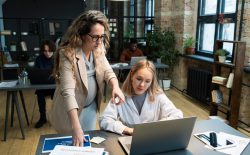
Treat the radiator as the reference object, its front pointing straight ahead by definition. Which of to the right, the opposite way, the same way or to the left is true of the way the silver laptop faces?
to the right

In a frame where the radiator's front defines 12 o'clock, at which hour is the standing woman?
The standing woman is roughly at 11 o'clock from the radiator.

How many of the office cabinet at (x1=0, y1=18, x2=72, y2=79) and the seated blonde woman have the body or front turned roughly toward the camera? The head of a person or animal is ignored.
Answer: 2

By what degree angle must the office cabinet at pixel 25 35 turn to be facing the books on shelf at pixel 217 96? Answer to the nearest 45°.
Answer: approximately 45° to its left

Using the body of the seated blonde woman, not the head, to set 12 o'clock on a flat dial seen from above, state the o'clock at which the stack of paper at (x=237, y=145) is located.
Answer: The stack of paper is roughly at 10 o'clock from the seated blonde woman.

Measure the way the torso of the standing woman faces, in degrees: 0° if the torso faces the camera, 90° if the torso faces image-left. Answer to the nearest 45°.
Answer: approximately 315°

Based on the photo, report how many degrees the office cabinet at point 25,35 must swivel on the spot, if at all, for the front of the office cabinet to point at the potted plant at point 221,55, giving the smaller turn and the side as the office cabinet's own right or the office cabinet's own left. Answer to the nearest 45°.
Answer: approximately 45° to the office cabinet's own left

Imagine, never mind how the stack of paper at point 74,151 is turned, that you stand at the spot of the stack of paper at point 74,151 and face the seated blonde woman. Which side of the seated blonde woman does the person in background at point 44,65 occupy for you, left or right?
left

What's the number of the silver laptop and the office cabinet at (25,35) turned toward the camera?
1

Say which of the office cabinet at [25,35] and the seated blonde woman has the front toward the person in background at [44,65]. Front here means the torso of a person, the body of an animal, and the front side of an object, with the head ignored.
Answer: the office cabinet

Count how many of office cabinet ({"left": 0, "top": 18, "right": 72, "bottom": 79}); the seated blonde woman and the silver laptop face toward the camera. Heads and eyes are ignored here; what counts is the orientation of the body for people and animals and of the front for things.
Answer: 2

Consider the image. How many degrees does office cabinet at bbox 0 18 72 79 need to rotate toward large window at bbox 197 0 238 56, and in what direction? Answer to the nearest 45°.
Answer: approximately 45° to its left

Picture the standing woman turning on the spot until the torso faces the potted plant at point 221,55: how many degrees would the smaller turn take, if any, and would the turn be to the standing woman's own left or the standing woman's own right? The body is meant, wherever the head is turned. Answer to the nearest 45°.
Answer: approximately 90° to the standing woman's own left

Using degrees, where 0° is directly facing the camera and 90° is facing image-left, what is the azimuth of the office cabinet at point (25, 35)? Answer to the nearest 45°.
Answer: approximately 0°

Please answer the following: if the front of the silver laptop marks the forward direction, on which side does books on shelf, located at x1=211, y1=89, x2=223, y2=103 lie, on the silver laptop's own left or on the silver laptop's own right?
on the silver laptop's own right
